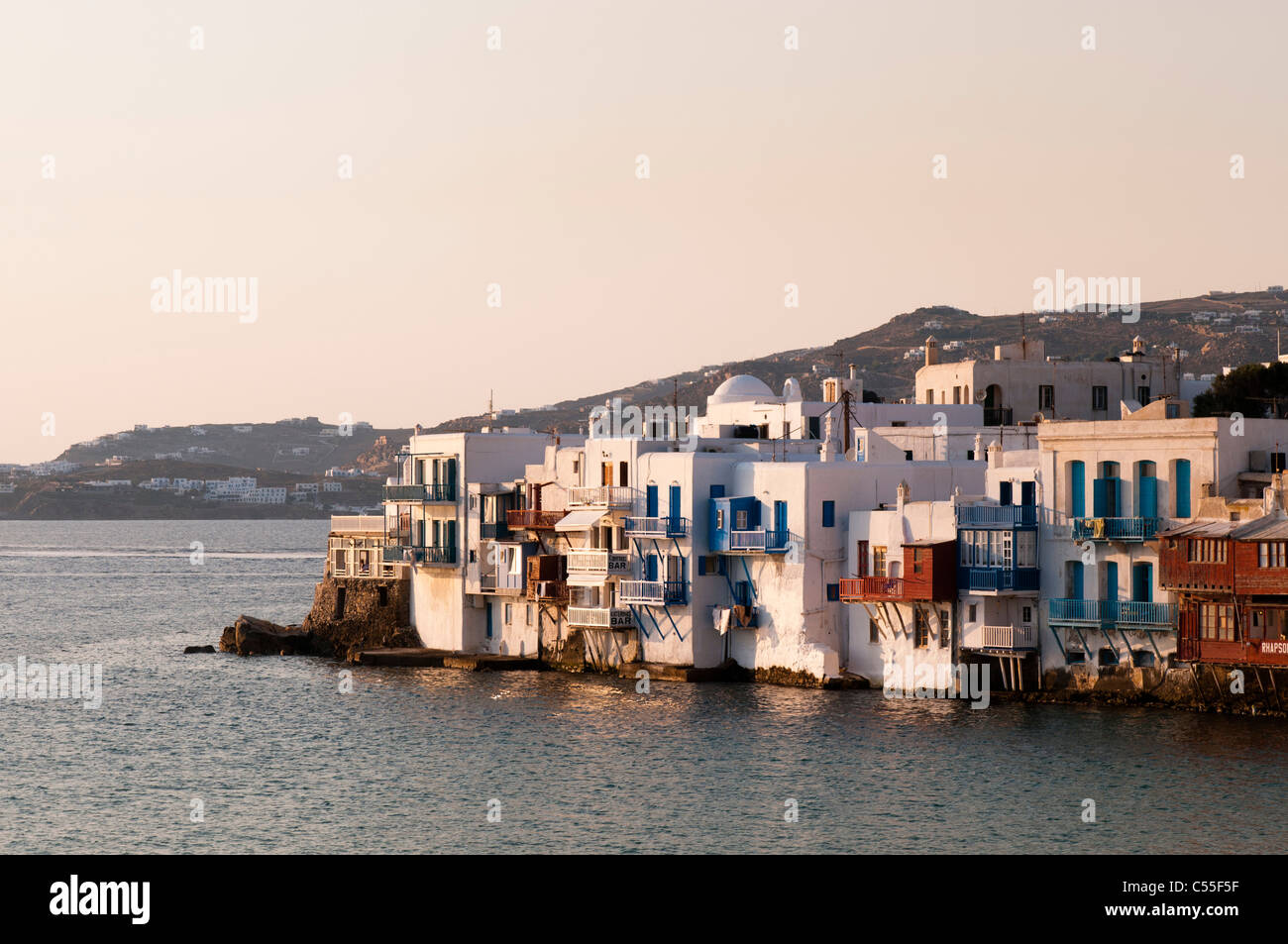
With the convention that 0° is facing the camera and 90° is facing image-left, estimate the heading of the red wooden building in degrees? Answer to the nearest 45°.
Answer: approximately 0°
